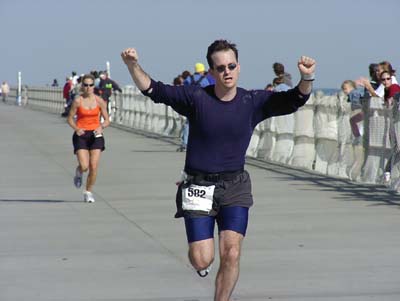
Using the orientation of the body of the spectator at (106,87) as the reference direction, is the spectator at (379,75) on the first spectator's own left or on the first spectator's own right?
on the first spectator's own left

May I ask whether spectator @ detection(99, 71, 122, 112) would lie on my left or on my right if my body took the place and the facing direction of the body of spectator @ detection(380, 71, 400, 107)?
on my right

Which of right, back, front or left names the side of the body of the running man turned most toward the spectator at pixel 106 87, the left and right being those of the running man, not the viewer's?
back

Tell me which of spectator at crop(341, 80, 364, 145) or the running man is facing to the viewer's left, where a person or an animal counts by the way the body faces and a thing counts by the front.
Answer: the spectator

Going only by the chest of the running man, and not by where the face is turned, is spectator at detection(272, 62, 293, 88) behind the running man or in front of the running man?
behind

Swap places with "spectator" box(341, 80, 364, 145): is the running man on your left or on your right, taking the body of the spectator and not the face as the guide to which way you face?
on your left

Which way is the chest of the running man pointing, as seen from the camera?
toward the camera

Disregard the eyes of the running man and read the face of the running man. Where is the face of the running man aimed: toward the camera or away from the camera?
toward the camera

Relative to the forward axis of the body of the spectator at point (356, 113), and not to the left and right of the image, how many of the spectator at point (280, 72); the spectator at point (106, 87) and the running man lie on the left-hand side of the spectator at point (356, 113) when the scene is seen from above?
1

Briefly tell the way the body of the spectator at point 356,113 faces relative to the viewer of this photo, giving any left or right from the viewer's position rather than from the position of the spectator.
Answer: facing to the left of the viewer

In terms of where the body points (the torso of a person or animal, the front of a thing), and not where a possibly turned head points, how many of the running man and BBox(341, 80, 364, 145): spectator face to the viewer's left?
1
